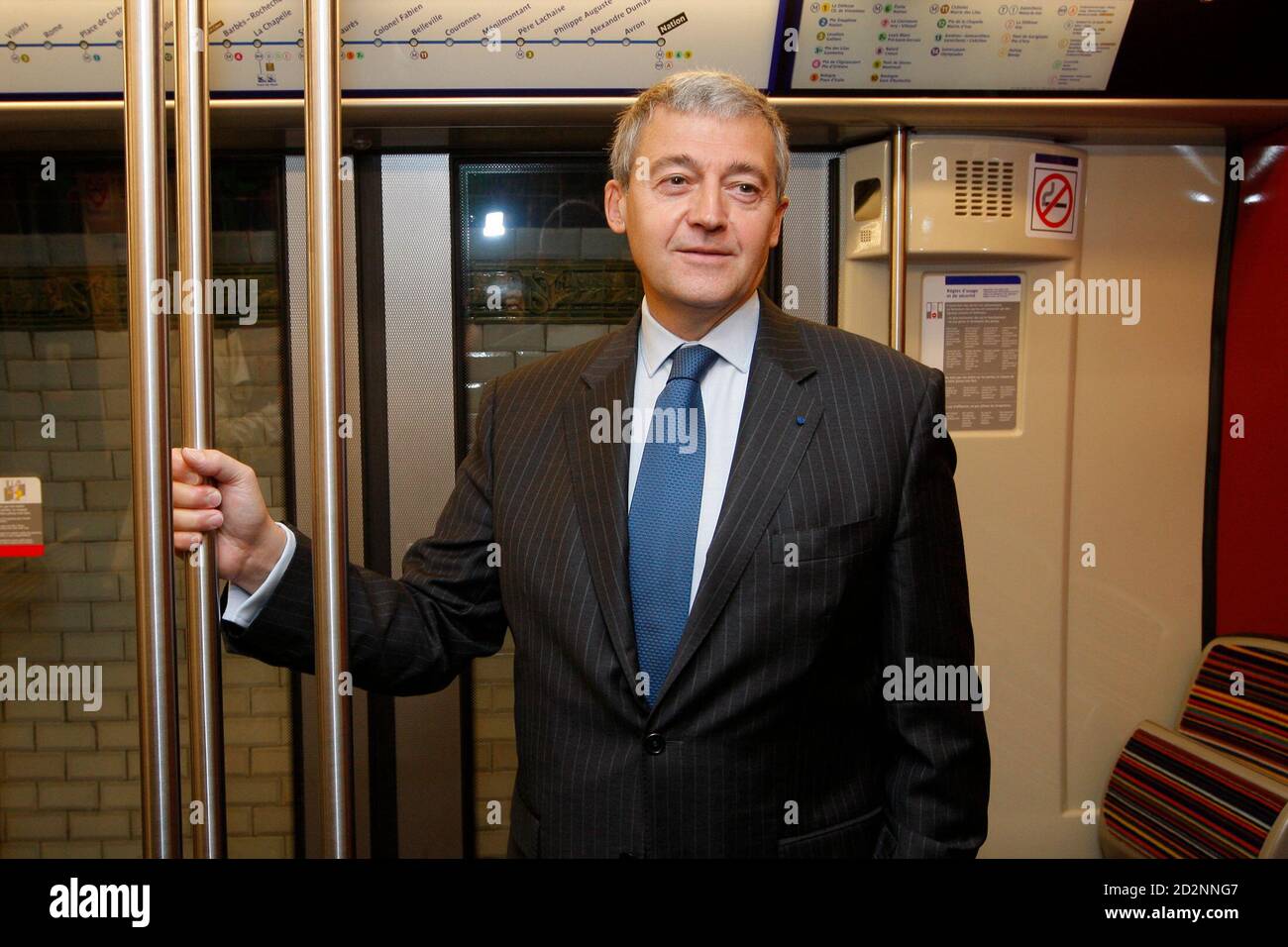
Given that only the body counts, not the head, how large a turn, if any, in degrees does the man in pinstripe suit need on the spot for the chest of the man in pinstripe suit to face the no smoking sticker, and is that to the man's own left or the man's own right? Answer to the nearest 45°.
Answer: approximately 135° to the man's own left

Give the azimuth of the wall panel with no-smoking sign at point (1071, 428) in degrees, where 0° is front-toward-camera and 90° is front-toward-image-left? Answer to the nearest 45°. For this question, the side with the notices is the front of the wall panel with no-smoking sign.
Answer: approximately 0°

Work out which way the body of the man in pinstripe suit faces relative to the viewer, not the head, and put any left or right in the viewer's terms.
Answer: facing the viewer

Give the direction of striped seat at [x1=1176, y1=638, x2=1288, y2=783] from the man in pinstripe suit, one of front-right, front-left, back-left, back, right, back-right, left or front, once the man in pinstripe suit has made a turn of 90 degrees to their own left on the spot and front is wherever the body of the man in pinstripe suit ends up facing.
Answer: front-left

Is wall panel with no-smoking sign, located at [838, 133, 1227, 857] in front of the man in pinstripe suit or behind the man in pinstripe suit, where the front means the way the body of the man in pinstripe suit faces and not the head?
behind

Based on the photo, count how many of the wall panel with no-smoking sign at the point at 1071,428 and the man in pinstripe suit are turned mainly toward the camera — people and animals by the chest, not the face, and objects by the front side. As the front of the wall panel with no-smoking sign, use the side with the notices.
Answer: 2

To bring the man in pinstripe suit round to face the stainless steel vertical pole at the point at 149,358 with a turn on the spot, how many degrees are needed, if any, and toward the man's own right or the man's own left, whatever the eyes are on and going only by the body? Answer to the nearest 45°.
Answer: approximately 45° to the man's own right
